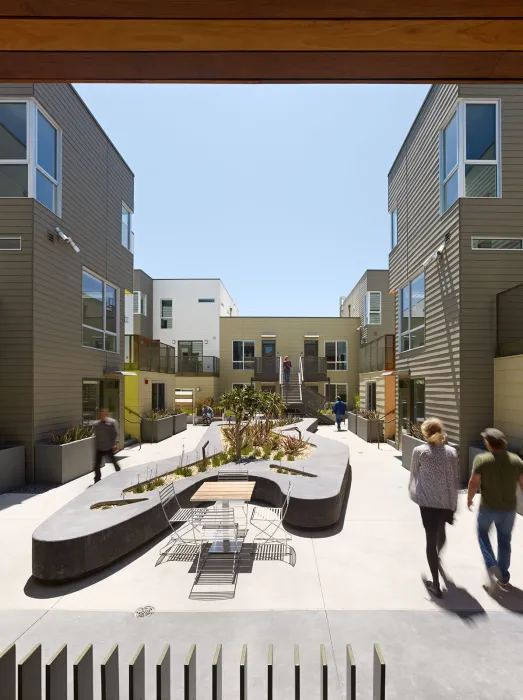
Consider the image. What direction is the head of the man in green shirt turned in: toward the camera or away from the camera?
away from the camera

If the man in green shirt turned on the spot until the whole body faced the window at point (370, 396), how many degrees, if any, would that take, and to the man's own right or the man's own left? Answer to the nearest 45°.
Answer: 0° — they already face it

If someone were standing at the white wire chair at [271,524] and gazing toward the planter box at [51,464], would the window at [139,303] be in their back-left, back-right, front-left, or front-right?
front-right

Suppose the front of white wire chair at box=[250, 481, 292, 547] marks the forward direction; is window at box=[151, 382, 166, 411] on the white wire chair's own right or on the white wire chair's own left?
on the white wire chair's own right

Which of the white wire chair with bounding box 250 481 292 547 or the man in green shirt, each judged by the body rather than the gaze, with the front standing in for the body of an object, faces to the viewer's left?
the white wire chair

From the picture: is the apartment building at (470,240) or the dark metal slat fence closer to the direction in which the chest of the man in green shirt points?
the apartment building

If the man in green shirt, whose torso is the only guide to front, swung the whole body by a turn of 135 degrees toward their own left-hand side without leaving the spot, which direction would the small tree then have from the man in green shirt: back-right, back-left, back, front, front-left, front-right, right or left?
right

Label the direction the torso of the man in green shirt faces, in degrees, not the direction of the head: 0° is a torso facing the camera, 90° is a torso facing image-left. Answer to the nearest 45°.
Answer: approximately 180°

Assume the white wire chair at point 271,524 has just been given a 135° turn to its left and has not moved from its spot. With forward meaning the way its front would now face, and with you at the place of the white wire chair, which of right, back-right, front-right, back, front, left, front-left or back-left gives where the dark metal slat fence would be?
front-right

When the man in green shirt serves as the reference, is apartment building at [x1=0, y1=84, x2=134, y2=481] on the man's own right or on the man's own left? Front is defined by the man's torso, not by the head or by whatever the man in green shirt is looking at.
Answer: on the man's own left

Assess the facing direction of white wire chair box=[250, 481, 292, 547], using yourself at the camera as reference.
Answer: facing to the left of the viewer

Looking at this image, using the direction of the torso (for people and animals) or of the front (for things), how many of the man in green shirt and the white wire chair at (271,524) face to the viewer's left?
1

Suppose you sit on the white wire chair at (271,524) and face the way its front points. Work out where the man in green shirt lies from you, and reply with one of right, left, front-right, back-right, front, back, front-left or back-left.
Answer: back-left

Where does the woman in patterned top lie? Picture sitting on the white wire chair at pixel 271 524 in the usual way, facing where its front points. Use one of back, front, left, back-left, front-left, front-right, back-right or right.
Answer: back-left

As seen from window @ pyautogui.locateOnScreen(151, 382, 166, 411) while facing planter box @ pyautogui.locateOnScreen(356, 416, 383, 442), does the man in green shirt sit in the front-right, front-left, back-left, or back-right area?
front-right
